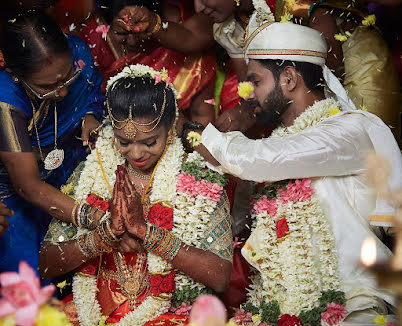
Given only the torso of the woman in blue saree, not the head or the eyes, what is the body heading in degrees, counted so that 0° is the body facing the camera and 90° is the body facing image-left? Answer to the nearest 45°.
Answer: approximately 315°

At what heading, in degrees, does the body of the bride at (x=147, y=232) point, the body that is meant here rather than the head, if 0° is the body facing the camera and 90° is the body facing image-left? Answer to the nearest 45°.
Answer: approximately 0°

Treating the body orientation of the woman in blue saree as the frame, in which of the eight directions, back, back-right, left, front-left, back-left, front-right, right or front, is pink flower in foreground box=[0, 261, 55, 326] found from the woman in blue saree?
front-right

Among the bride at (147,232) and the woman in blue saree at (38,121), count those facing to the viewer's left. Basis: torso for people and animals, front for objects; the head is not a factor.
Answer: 0

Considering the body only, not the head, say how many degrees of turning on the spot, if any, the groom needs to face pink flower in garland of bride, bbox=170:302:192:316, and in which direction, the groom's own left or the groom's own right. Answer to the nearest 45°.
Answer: approximately 45° to the groom's own left

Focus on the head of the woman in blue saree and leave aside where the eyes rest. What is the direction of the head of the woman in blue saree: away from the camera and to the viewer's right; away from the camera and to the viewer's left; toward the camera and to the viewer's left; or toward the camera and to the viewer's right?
toward the camera and to the viewer's right

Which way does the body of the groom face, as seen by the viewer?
to the viewer's left

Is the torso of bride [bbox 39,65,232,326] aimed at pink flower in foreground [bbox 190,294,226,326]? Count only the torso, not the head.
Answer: yes

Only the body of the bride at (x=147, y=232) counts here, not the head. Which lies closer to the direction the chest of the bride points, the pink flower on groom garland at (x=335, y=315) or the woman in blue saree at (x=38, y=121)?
the pink flower on groom garland

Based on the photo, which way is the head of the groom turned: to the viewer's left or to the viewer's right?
to the viewer's left
